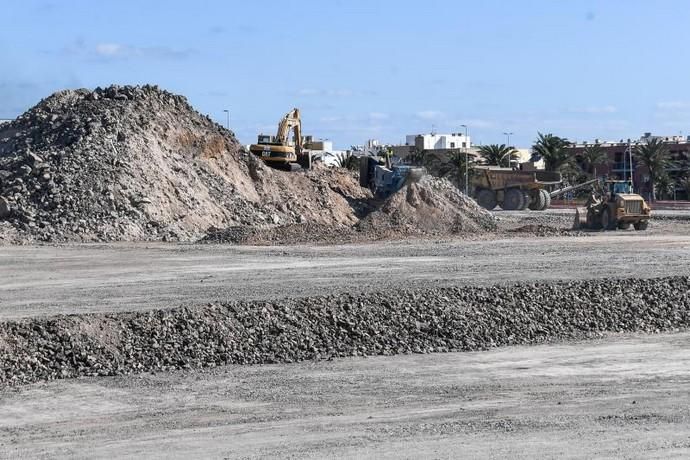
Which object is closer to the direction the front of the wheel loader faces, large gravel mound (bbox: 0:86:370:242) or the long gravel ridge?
the large gravel mound

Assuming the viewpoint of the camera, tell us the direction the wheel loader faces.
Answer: facing away from the viewer and to the left of the viewer

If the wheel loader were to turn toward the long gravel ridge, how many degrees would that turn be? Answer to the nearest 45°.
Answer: approximately 135° to its left

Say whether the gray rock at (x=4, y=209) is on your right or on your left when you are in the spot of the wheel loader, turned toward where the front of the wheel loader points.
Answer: on your left
